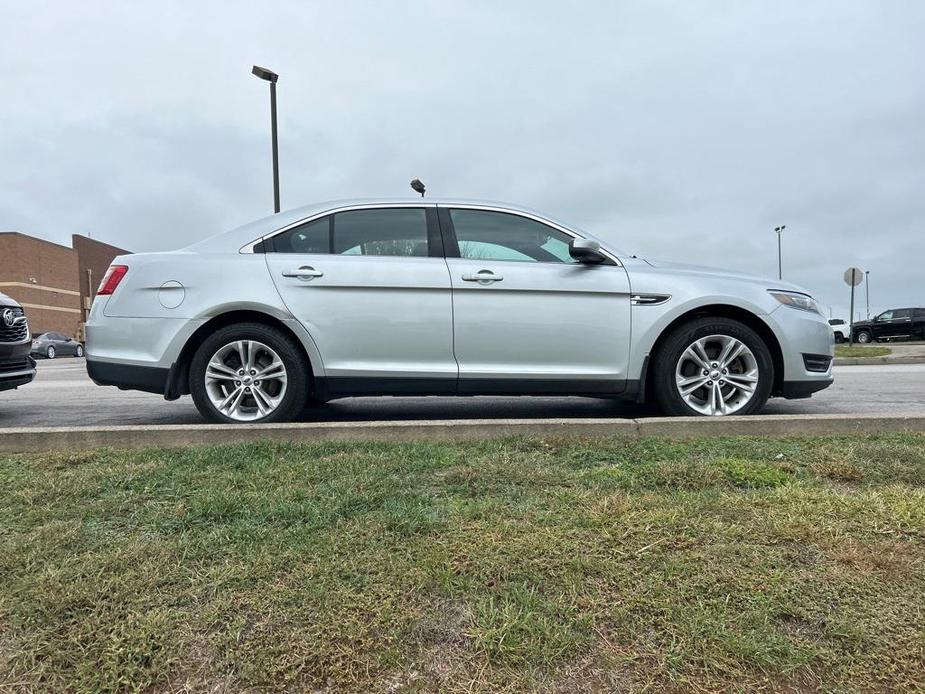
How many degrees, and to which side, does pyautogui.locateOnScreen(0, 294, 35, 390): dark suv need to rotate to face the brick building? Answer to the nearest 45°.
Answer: approximately 135° to its left

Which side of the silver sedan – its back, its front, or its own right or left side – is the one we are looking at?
right

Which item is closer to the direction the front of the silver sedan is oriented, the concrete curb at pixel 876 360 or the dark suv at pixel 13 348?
the concrete curb

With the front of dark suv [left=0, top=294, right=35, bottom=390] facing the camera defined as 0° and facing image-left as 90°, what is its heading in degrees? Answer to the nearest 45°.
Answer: approximately 315°

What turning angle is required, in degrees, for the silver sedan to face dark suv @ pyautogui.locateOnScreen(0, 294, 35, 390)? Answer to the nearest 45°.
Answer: approximately 180°

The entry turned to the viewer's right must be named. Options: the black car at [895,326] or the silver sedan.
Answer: the silver sedan

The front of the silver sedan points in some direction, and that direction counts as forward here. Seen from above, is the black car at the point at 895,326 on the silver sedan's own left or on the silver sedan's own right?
on the silver sedan's own left

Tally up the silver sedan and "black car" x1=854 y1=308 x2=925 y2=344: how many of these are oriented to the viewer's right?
1

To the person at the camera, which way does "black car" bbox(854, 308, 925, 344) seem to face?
facing to the left of the viewer

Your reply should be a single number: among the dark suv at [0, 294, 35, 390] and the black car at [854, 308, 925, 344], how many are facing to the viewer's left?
1

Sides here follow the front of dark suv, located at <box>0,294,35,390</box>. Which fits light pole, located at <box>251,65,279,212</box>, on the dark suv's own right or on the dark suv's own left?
on the dark suv's own left

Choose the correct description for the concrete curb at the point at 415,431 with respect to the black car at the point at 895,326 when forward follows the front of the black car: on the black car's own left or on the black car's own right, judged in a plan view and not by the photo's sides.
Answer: on the black car's own left
